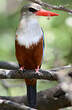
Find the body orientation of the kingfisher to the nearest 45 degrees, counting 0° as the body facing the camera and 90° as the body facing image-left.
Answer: approximately 0°
